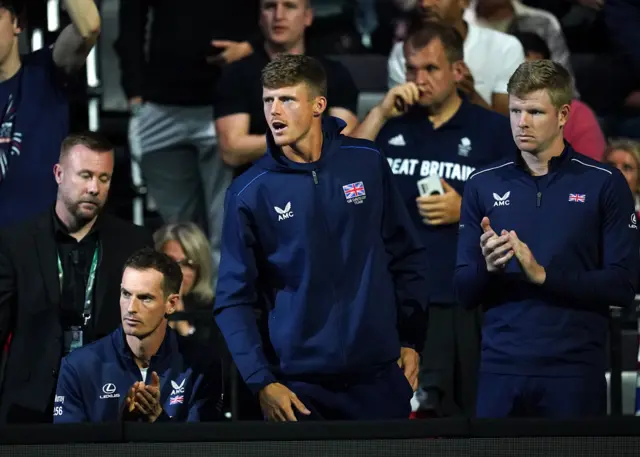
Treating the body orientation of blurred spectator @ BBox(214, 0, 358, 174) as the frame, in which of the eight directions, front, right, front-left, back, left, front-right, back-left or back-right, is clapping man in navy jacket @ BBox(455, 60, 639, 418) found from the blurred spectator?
front-left

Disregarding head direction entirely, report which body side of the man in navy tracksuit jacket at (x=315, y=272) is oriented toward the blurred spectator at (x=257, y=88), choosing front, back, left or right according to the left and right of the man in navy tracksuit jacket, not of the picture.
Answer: back

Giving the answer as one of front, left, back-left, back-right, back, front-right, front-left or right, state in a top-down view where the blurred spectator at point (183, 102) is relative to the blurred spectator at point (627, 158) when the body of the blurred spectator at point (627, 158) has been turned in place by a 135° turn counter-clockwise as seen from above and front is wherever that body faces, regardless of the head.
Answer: back-left

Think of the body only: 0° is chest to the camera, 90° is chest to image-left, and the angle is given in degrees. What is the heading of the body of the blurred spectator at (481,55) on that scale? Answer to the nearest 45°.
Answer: approximately 45°

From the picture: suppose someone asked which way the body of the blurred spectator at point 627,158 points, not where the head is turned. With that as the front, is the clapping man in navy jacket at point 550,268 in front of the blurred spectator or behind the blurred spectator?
in front

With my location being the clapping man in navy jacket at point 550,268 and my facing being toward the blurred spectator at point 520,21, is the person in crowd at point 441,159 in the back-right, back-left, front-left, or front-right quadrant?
front-left

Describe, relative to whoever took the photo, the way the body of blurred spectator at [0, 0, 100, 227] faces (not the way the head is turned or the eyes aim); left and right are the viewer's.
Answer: facing the viewer and to the left of the viewer

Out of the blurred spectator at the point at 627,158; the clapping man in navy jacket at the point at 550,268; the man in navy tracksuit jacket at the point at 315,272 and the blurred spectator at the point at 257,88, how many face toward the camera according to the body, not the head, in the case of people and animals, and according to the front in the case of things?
4

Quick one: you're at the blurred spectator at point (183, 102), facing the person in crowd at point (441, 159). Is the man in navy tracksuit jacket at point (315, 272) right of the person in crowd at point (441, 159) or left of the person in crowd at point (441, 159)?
right

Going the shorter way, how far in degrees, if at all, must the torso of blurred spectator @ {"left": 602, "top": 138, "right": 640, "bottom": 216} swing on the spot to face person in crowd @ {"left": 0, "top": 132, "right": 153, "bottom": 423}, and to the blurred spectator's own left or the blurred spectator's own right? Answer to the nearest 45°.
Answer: approximately 45° to the blurred spectator's own right

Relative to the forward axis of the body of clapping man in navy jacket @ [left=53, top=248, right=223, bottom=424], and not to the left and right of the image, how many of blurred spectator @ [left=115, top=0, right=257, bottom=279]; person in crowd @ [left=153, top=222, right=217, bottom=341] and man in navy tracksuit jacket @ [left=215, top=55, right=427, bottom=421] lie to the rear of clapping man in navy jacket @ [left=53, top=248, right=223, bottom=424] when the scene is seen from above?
2

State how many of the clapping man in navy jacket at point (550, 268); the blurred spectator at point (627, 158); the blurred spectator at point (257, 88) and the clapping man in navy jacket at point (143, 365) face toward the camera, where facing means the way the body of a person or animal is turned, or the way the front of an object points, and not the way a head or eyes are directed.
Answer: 4

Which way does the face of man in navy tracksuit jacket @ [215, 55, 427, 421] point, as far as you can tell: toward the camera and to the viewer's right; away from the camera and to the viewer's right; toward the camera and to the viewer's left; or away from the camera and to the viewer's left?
toward the camera and to the viewer's left

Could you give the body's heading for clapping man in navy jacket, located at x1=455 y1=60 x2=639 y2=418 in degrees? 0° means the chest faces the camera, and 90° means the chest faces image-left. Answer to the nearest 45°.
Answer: approximately 0°
